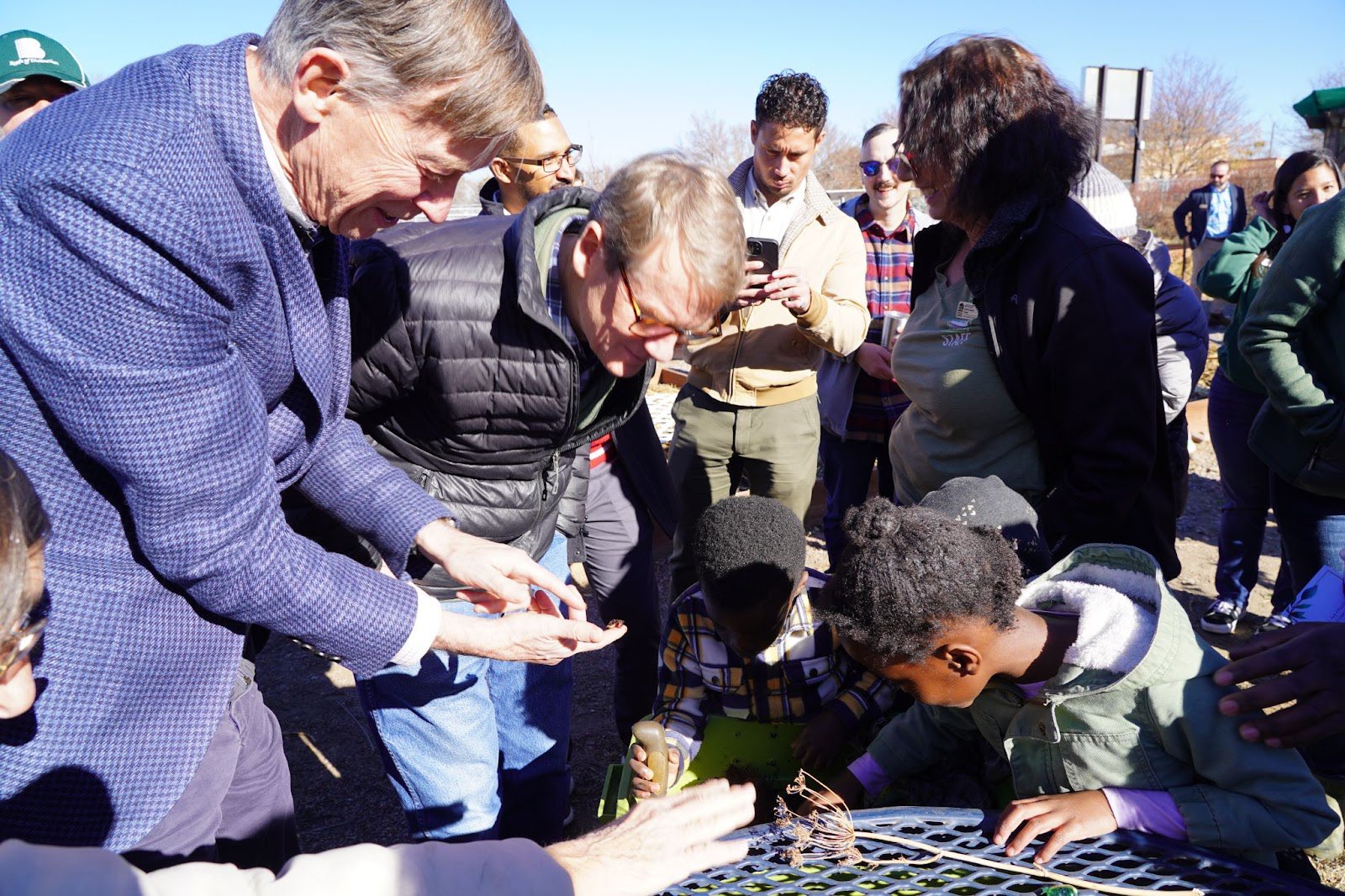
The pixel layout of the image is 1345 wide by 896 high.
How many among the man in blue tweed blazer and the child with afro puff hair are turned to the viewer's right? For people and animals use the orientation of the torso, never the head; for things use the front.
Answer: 1

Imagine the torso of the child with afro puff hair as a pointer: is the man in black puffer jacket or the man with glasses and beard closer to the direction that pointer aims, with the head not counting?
the man in black puffer jacket

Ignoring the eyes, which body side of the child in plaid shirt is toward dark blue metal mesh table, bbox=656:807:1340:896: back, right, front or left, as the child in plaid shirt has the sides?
front

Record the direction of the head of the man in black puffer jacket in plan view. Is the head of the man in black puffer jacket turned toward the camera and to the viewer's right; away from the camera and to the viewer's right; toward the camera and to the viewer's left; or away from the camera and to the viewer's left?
toward the camera and to the viewer's right

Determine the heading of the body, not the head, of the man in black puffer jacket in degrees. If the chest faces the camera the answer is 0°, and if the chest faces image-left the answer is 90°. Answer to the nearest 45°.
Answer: approximately 315°

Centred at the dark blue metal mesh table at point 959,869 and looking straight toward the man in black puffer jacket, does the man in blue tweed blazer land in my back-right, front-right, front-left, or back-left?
front-left

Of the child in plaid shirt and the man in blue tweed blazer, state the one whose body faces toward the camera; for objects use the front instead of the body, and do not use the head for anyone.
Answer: the child in plaid shirt

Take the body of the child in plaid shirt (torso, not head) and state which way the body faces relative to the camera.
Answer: toward the camera

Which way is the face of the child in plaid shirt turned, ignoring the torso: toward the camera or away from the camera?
toward the camera

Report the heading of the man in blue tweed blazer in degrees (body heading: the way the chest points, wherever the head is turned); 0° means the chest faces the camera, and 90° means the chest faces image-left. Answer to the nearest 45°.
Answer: approximately 270°

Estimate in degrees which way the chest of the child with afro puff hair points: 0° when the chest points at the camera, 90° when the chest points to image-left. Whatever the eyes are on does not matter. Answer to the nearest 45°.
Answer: approximately 45°

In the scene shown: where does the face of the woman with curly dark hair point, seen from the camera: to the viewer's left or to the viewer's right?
to the viewer's left

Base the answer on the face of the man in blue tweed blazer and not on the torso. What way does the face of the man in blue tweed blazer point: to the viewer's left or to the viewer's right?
to the viewer's right

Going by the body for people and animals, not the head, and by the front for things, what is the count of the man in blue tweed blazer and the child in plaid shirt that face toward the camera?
1

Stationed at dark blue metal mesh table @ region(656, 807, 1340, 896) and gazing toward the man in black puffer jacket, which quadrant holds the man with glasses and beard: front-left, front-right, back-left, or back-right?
front-right
